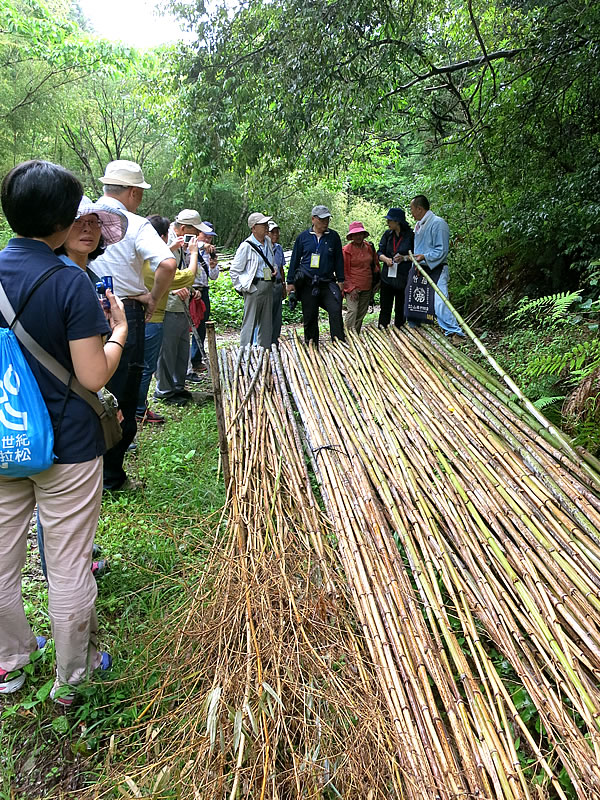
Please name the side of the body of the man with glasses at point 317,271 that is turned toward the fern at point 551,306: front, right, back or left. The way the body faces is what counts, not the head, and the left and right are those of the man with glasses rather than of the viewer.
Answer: left

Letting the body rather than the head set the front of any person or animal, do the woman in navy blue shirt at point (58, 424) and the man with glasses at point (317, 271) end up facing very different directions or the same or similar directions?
very different directions

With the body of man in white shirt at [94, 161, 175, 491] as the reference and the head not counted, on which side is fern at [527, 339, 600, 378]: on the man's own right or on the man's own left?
on the man's own right

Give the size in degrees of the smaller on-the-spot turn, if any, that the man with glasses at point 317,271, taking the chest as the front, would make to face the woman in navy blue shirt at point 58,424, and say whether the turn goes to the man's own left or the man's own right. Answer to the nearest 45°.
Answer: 0° — they already face them

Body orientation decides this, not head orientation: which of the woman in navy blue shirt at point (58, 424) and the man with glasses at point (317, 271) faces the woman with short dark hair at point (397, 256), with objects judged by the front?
the woman in navy blue shirt

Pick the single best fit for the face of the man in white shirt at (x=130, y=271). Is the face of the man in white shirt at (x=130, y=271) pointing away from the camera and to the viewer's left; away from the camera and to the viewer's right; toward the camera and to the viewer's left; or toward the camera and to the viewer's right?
away from the camera and to the viewer's right

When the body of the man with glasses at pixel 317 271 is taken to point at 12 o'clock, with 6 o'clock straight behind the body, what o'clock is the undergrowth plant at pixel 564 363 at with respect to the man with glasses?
The undergrowth plant is roughly at 10 o'clock from the man with glasses.

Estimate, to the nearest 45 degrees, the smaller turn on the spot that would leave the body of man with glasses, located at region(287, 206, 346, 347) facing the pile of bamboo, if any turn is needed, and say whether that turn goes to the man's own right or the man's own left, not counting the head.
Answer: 0° — they already face it

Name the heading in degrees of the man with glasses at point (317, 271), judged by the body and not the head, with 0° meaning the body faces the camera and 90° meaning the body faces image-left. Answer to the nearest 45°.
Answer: approximately 0°

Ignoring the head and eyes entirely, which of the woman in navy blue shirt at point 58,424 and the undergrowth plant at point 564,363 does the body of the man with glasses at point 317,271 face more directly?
the woman in navy blue shirt

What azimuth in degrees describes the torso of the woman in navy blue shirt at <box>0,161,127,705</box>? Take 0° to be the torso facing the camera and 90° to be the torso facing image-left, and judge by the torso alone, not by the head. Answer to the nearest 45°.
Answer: approximately 225°

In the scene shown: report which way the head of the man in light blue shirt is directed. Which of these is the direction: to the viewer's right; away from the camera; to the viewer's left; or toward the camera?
to the viewer's left

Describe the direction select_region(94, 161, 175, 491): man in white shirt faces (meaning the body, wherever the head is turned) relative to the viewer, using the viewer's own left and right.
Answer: facing away from the viewer and to the right of the viewer

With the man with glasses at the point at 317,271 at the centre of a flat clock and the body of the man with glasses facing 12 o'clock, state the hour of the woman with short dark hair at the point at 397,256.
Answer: The woman with short dark hair is roughly at 8 o'clock from the man with glasses.

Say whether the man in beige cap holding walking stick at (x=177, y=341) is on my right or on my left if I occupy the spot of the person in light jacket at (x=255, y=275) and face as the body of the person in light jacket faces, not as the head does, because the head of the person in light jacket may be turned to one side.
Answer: on my right
